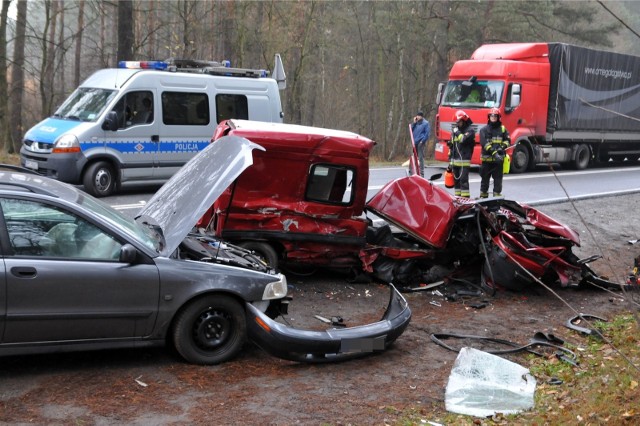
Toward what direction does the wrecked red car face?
to the viewer's right

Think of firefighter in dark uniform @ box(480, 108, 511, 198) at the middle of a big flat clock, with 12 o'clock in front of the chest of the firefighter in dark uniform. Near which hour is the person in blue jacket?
The person in blue jacket is roughly at 5 o'clock from the firefighter in dark uniform.

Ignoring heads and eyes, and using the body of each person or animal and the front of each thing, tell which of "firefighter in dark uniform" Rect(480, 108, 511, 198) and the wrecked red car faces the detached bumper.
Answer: the firefighter in dark uniform

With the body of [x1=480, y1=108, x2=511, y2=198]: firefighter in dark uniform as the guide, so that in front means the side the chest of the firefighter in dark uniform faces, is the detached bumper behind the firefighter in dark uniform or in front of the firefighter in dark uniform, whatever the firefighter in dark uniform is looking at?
in front

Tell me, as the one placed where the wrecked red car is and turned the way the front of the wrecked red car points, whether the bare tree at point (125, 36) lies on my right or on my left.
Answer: on my left

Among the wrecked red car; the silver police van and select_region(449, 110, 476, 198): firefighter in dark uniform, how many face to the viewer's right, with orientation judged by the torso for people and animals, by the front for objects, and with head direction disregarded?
1

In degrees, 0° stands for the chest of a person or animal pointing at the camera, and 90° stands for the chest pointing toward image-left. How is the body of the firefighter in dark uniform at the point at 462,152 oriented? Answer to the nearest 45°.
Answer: approximately 45°

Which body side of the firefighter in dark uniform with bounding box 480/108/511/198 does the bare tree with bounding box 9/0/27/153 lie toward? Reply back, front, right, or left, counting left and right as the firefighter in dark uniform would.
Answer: right

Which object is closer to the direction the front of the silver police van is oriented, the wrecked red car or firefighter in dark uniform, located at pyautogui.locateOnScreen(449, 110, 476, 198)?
the wrecked red car

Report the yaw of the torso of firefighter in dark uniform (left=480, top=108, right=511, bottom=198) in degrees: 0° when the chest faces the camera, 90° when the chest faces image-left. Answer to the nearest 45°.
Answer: approximately 0°

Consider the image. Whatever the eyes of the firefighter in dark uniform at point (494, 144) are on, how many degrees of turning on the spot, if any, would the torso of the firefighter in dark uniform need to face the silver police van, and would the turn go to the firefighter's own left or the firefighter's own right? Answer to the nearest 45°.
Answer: approximately 90° to the firefighter's own right

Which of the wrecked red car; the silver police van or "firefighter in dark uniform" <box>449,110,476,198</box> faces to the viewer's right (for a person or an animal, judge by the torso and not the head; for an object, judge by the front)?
the wrecked red car

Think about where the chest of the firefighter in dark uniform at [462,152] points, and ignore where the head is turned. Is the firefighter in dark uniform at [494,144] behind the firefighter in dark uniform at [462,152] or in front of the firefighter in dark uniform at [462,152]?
behind

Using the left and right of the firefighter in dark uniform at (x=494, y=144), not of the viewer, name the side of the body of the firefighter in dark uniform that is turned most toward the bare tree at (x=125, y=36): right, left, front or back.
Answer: right

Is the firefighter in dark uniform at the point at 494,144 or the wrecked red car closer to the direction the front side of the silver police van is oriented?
the wrecked red car
